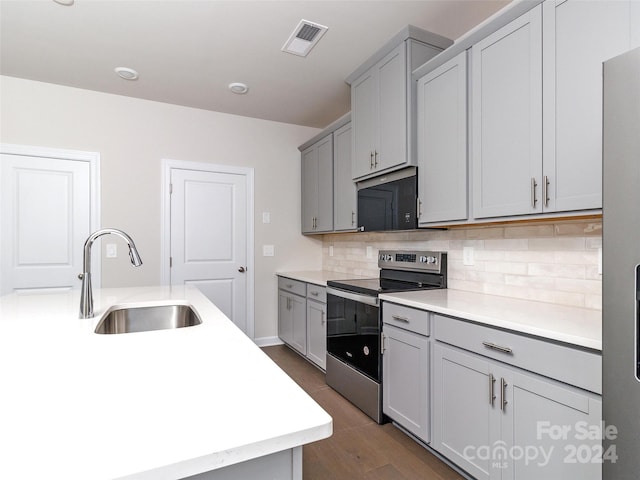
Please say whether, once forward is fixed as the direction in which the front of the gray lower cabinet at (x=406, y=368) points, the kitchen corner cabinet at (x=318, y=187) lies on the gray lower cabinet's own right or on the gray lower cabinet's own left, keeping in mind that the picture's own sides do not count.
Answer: on the gray lower cabinet's own right

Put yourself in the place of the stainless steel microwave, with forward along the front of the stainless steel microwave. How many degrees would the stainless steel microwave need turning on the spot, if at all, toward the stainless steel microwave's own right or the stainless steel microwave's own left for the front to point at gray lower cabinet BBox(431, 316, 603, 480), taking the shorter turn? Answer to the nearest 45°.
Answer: approximately 90° to the stainless steel microwave's own left

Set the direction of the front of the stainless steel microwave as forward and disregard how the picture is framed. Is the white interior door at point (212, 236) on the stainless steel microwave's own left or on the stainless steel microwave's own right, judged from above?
on the stainless steel microwave's own right

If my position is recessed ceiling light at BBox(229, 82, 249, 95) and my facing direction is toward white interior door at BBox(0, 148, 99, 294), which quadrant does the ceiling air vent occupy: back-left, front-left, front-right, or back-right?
back-left
